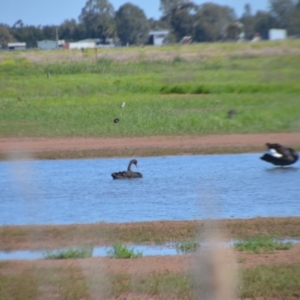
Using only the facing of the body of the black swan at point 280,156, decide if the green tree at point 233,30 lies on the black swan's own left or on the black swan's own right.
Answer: on the black swan's own right

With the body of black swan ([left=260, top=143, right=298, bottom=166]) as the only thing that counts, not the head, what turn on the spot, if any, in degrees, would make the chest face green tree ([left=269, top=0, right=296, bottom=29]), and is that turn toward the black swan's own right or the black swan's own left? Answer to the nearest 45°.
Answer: approximately 90° to the black swan's own right

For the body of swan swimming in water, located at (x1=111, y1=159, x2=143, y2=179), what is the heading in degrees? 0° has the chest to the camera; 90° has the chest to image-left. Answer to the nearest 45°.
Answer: approximately 270°

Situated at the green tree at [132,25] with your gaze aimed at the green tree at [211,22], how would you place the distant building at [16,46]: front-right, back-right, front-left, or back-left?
back-right
